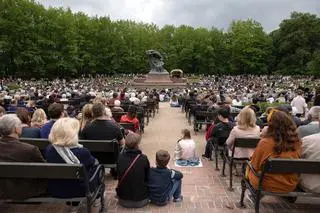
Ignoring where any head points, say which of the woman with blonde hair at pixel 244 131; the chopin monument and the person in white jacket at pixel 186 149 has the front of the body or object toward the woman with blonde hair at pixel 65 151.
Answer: the chopin monument

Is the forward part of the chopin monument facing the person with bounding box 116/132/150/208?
yes

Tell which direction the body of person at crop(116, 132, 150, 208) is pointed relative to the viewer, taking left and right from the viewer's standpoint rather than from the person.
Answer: facing away from the viewer

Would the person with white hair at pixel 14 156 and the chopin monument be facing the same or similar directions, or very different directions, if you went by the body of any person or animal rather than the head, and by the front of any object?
very different directions

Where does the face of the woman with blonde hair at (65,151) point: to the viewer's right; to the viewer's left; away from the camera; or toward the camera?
away from the camera

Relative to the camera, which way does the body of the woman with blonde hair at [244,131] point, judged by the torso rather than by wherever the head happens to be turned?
away from the camera

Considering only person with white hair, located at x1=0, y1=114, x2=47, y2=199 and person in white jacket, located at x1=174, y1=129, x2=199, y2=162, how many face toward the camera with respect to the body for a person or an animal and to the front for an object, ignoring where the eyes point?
0

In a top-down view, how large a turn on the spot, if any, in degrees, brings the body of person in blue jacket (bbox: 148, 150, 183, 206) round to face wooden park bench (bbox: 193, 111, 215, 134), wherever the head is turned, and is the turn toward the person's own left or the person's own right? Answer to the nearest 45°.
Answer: approximately 45° to the person's own left

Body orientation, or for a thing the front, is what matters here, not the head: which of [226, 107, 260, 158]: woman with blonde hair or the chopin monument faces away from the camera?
the woman with blonde hair

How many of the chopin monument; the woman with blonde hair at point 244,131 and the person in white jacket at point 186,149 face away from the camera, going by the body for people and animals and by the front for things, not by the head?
2

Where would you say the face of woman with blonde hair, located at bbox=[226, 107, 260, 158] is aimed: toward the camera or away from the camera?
away from the camera

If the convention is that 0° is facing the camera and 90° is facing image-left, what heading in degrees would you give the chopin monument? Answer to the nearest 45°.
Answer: approximately 0°

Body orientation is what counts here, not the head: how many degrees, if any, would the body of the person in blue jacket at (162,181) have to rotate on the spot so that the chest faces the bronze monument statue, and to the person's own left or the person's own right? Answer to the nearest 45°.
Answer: approximately 45° to the person's own left

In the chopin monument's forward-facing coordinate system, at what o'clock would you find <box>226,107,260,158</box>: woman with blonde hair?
The woman with blonde hair is roughly at 12 o'clock from the chopin monument.

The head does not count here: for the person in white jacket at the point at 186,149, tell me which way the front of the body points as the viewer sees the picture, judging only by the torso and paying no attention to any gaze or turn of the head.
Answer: away from the camera
